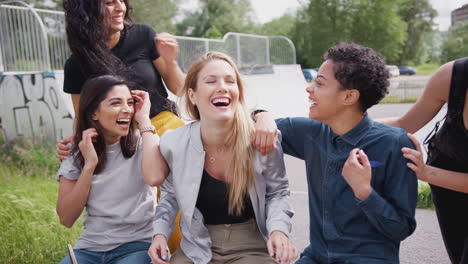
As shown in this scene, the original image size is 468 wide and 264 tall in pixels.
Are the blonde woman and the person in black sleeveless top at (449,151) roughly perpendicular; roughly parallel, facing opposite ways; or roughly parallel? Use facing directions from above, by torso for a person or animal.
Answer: roughly perpendicular

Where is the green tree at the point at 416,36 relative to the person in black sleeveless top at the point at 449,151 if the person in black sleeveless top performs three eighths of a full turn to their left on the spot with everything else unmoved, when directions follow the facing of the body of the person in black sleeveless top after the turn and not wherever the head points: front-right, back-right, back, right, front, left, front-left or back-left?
left

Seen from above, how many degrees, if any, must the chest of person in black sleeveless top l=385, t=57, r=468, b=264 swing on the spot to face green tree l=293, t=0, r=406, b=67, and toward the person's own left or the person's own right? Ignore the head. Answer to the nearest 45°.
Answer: approximately 135° to the person's own right

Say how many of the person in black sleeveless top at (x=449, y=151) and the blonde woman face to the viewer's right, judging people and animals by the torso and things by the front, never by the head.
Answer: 0

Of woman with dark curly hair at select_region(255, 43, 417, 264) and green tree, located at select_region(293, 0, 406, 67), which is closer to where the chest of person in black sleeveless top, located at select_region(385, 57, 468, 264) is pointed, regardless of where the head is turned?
the woman with dark curly hair

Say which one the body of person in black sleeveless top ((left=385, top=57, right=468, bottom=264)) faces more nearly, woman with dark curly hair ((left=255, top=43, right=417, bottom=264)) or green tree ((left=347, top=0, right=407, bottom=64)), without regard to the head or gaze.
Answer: the woman with dark curly hair

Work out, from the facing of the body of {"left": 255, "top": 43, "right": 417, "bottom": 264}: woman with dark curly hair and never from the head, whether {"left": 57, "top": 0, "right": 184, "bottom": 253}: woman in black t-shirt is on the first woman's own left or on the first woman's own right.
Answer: on the first woman's own right

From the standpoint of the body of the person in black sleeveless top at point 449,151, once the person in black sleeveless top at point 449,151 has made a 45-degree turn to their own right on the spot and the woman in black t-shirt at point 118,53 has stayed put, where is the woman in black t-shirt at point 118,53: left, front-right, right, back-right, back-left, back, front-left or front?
front

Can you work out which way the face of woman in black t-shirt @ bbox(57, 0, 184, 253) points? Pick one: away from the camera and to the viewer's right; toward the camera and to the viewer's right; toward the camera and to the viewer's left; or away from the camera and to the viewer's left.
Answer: toward the camera and to the viewer's right

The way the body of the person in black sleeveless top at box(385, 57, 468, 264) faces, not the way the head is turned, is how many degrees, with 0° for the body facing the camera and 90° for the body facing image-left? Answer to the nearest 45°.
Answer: approximately 45°

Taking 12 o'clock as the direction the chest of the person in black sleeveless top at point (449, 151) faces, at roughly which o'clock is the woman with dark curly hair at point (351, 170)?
The woman with dark curly hair is roughly at 12 o'clock from the person in black sleeveless top.

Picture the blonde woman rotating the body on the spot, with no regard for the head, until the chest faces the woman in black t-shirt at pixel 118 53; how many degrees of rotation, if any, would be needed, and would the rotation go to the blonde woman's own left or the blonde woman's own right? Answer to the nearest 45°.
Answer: approximately 135° to the blonde woman's own right
